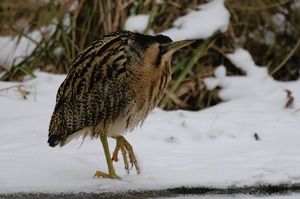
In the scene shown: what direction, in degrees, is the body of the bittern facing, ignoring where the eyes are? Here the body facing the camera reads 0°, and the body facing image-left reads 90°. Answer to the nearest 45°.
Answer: approximately 270°
